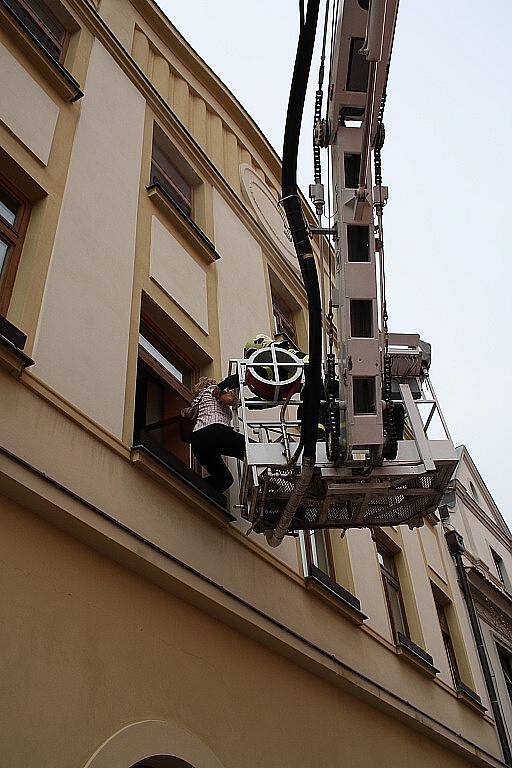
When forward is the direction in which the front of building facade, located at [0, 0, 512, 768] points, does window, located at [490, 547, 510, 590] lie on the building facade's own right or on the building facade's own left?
on the building facade's own left

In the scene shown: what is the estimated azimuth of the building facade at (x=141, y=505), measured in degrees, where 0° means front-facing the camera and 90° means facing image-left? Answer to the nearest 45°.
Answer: approximately 315°

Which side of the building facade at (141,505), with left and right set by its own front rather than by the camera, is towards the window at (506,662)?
left
